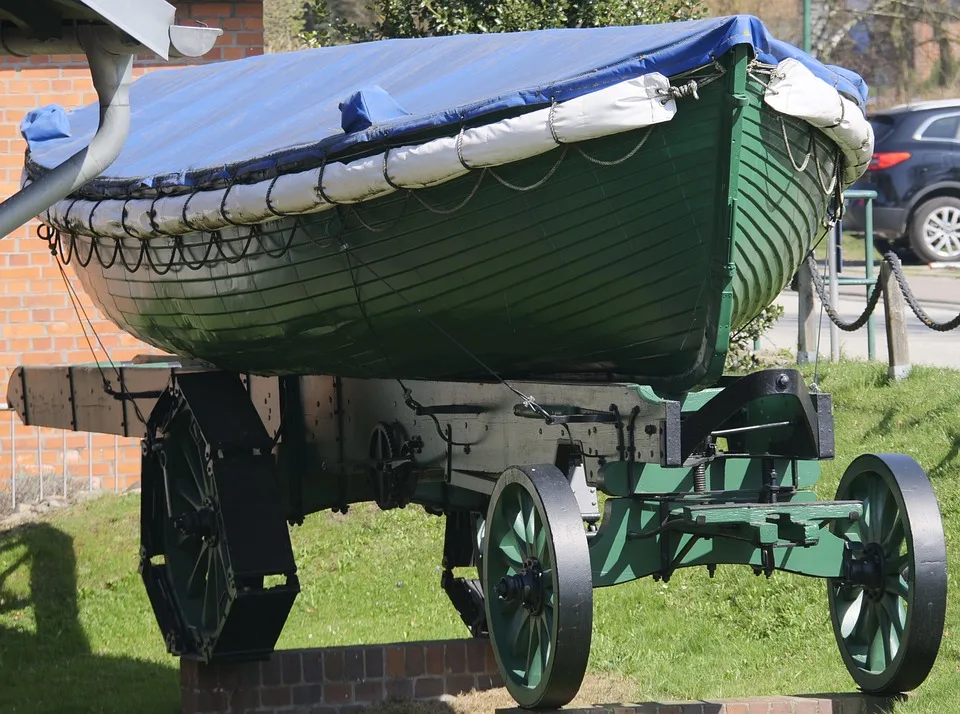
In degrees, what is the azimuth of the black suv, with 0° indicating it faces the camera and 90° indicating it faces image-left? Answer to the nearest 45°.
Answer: approximately 270°

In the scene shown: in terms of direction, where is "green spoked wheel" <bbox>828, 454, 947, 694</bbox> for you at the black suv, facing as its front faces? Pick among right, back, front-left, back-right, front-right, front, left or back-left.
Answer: right

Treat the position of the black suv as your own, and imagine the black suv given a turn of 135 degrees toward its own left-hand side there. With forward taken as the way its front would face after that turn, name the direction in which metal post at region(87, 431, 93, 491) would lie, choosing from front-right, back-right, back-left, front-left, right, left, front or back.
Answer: left

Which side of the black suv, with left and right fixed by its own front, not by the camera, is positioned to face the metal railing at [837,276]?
right

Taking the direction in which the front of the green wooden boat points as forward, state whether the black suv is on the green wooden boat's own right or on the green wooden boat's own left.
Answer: on the green wooden boat's own left

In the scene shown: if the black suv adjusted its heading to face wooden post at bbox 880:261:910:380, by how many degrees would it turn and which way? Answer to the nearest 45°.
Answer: approximately 90° to its right

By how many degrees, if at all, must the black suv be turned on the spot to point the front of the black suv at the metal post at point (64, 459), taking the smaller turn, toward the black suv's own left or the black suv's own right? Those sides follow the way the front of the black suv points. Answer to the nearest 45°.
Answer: approximately 135° to the black suv's own right

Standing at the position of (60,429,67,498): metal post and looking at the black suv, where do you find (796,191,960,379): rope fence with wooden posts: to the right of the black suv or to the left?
right

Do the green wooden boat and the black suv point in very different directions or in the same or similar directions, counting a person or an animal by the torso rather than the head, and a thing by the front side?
same or similar directions
